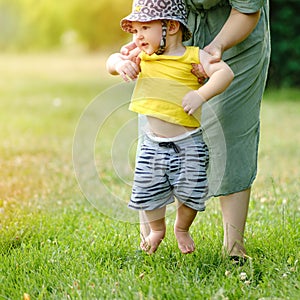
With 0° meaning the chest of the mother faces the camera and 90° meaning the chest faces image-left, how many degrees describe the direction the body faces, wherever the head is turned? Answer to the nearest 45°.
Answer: approximately 45°
